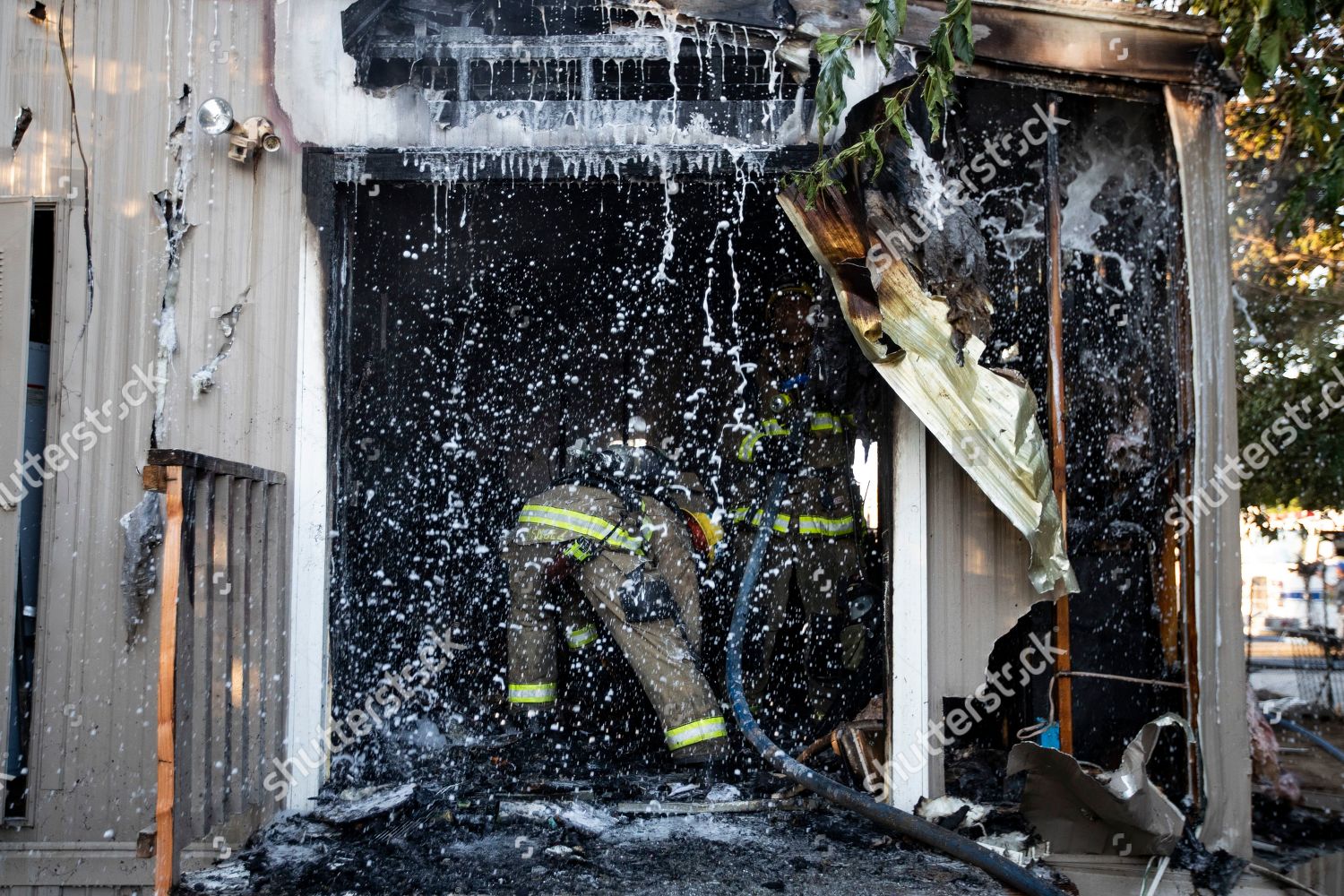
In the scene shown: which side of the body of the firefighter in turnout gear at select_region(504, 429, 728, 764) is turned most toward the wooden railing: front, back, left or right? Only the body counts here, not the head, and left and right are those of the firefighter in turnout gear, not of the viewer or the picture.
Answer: back

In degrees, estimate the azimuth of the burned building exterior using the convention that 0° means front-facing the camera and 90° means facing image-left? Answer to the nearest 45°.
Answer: approximately 0°

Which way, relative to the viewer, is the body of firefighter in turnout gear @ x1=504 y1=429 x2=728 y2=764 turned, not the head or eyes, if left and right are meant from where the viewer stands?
facing away from the viewer and to the right of the viewer

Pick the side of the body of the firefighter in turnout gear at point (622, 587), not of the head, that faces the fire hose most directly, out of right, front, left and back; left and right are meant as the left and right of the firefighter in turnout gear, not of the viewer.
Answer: right
